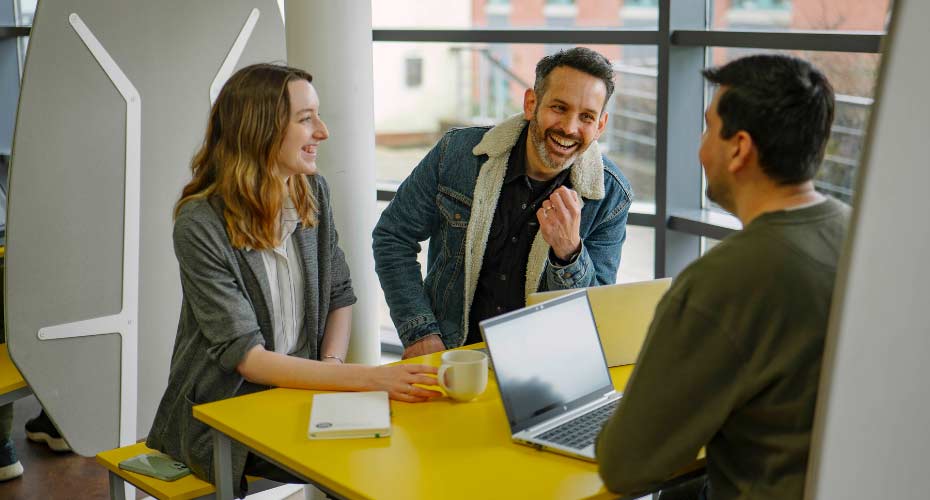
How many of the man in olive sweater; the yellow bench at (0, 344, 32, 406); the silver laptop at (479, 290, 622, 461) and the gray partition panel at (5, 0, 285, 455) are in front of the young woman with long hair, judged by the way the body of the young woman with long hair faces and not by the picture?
2

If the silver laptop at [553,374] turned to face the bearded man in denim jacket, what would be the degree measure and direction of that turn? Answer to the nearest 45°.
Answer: approximately 135° to its left

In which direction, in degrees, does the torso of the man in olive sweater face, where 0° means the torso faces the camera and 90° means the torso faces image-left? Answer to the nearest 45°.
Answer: approximately 135°

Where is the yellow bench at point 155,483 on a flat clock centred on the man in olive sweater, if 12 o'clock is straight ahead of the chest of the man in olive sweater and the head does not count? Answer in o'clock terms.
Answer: The yellow bench is roughly at 11 o'clock from the man in olive sweater.

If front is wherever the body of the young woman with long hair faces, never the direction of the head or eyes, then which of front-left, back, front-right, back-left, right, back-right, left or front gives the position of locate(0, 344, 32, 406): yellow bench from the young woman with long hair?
back

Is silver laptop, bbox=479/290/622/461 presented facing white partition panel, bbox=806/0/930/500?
yes

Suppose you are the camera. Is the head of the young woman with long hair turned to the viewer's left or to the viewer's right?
to the viewer's right

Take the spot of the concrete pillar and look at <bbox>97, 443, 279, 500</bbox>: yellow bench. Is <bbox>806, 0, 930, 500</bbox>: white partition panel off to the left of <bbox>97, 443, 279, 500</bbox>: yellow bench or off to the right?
left

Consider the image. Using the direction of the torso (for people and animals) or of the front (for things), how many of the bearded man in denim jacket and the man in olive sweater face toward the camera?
1
